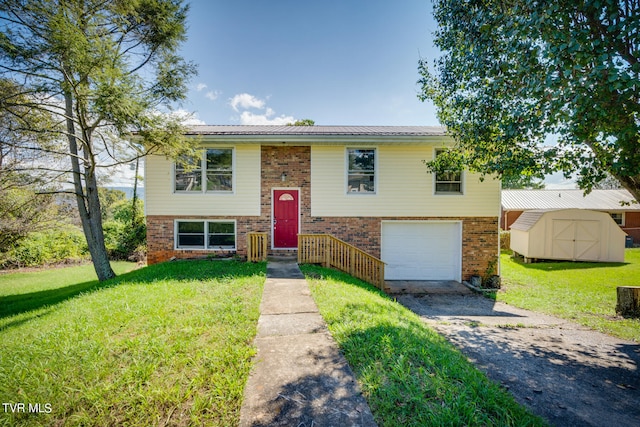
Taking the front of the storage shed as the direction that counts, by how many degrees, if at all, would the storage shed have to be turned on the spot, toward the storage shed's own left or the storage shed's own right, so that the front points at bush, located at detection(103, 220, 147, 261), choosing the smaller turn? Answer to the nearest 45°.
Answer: approximately 45° to the storage shed's own right

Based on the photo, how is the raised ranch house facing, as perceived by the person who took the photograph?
facing the viewer

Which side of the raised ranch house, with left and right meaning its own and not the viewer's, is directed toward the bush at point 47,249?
right

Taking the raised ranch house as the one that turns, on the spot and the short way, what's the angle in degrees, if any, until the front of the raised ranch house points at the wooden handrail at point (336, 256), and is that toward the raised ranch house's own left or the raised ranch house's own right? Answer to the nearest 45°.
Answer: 0° — it already faces it

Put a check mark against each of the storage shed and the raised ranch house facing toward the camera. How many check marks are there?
2

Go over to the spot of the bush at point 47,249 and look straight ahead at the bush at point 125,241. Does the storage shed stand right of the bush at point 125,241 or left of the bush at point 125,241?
right

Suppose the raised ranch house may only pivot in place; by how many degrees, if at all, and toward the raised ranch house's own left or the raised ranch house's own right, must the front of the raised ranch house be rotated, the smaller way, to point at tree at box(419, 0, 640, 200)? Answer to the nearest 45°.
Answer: approximately 45° to the raised ranch house's own left

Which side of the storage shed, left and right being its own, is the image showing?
front

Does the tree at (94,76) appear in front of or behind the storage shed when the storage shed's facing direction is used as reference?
in front

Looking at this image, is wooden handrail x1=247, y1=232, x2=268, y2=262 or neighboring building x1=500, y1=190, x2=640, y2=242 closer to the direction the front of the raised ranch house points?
the wooden handrail
